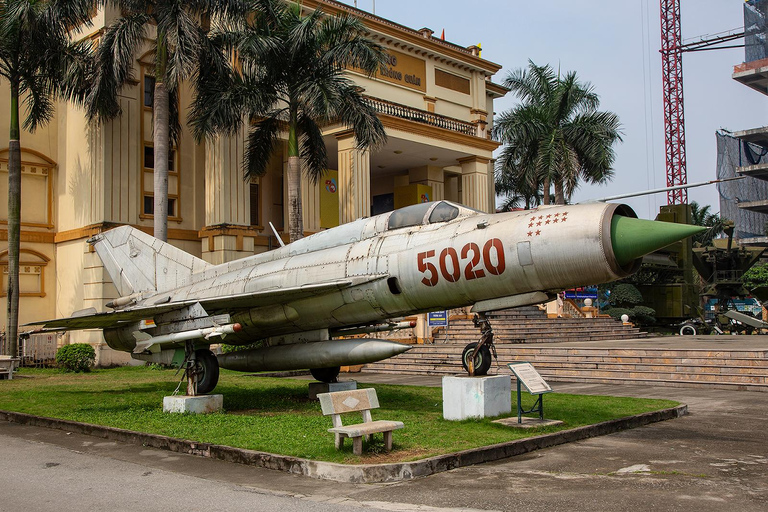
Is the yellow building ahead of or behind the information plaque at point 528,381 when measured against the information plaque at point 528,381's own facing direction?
behind

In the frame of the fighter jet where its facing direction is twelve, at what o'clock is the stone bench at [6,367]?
The stone bench is roughly at 6 o'clock from the fighter jet.

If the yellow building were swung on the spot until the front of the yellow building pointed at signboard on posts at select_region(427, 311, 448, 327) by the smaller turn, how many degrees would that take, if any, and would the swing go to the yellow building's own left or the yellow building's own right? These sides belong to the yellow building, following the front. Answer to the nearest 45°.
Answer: approximately 45° to the yellow building's own left

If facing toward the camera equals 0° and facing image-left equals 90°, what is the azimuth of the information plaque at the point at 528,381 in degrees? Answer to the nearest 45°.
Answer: approximately 315°

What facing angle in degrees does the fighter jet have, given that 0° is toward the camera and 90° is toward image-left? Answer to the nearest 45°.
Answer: approximately 315°

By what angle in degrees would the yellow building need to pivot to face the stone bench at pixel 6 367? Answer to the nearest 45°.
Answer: approximately 45° to its right

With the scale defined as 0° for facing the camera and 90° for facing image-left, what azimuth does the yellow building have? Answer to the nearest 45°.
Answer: approximately 315°

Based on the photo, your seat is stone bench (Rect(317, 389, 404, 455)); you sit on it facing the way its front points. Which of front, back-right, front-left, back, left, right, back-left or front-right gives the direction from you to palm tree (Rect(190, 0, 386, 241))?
back-left

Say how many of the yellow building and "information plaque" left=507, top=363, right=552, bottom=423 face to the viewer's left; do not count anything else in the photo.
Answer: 0
